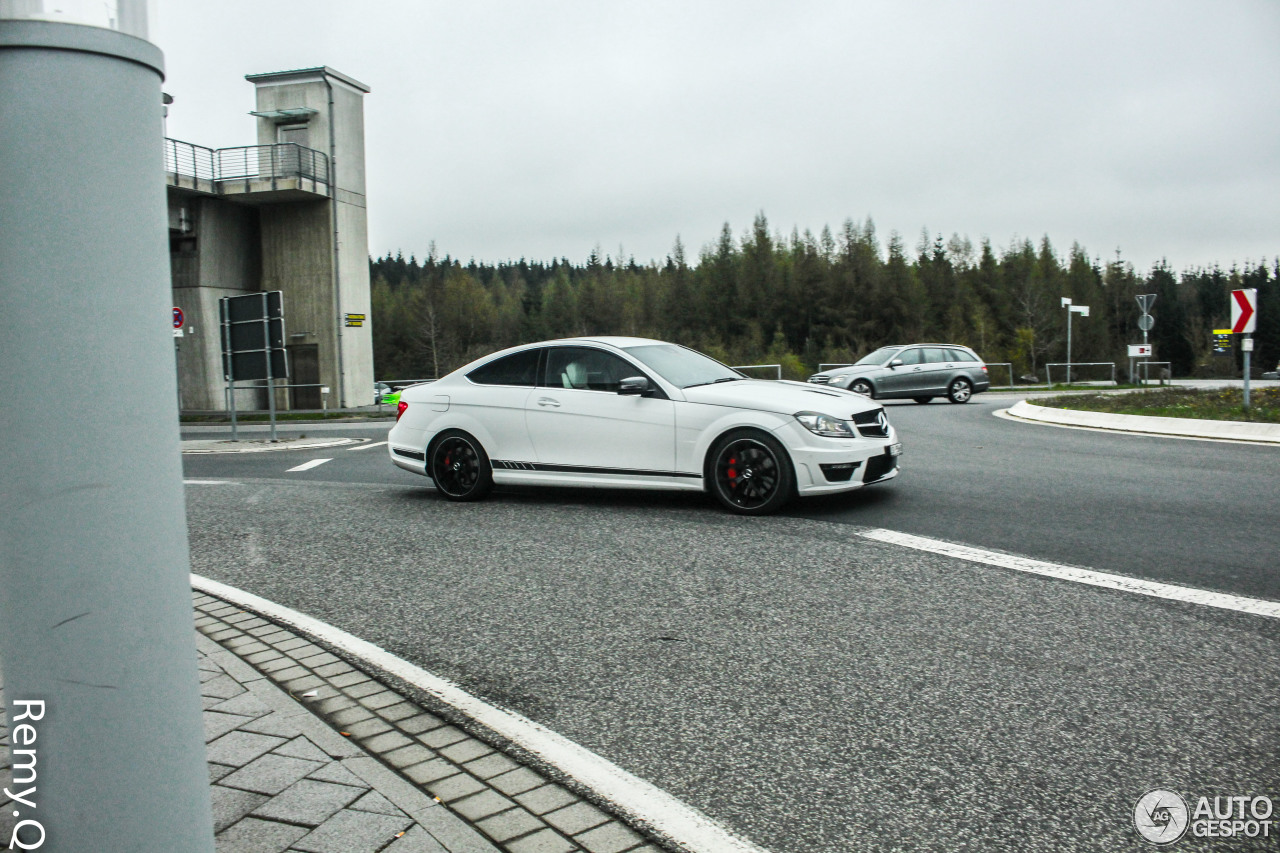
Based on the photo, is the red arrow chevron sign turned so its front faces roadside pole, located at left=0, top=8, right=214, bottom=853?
yes

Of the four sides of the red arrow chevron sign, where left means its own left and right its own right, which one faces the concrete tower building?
right

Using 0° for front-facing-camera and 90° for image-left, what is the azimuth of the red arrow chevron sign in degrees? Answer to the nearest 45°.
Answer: approximately 0°

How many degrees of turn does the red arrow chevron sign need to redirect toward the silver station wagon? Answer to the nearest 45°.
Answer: approximately 135° to its right

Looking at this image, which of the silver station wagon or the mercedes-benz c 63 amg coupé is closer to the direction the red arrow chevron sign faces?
the mercedes-benz c 63 amg coupé

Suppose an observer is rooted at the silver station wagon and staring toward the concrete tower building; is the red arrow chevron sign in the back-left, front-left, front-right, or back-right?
back-left
